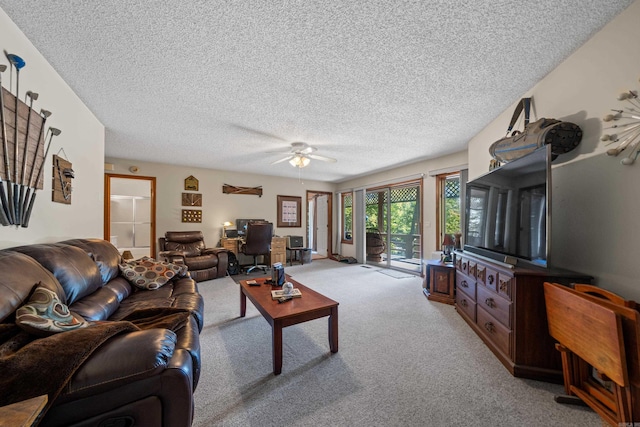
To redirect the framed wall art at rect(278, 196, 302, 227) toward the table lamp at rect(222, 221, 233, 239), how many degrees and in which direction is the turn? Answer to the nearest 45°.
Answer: approximately 45° to its right

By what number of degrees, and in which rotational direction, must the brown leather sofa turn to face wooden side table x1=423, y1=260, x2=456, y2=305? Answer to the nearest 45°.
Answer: approximately 45° to its left

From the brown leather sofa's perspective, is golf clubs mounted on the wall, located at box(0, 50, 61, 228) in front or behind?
behind

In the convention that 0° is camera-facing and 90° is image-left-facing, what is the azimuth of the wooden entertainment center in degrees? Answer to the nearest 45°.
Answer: approximately 45°

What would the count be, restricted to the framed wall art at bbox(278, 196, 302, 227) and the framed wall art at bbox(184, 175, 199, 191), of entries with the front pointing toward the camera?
2

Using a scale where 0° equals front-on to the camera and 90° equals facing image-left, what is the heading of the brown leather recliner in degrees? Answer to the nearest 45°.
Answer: approximately 315°

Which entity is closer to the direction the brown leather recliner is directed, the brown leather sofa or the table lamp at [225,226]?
the brown leather sofa

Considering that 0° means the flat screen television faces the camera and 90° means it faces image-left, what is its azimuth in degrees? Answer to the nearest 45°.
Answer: approximately 45°

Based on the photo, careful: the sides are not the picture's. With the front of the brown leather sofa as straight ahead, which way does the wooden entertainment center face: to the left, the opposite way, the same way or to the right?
the opposite way
